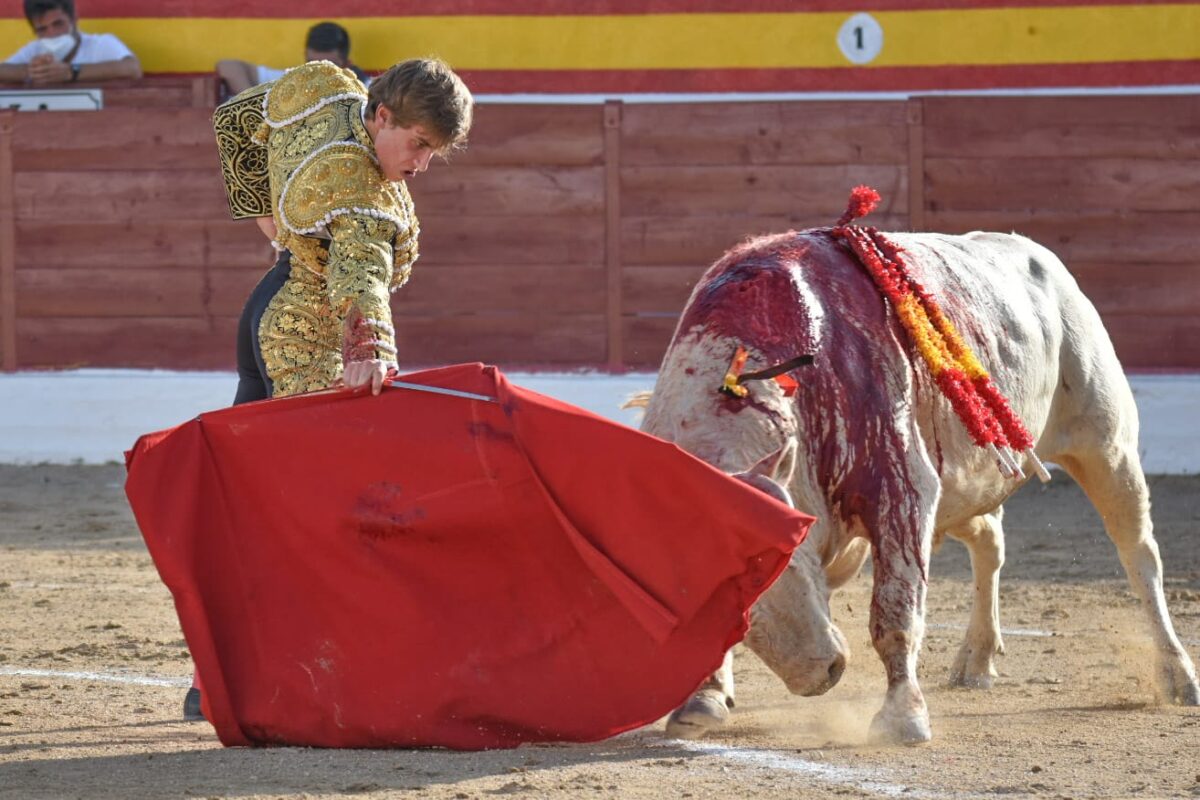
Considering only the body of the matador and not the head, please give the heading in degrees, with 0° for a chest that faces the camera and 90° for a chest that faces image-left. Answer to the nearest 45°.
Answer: approximately 270°

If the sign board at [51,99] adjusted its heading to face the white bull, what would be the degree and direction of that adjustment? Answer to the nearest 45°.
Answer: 0° — it already faces it

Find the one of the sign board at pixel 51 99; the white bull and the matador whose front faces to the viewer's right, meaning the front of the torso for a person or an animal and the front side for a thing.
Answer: the matador

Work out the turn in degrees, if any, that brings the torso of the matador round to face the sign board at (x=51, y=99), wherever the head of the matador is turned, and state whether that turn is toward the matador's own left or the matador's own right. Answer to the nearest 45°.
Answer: approximately 90° to the matador's own left

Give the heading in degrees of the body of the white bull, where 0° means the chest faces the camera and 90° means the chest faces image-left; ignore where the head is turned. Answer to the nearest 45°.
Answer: approximately 45°

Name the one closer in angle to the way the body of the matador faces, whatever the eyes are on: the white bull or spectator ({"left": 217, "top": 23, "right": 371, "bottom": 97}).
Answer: the white bull

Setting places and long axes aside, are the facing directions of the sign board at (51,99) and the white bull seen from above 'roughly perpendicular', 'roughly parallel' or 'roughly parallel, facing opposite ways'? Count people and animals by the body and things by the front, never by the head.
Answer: roughly perpendicular

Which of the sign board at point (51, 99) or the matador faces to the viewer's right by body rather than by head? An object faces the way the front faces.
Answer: the matador
